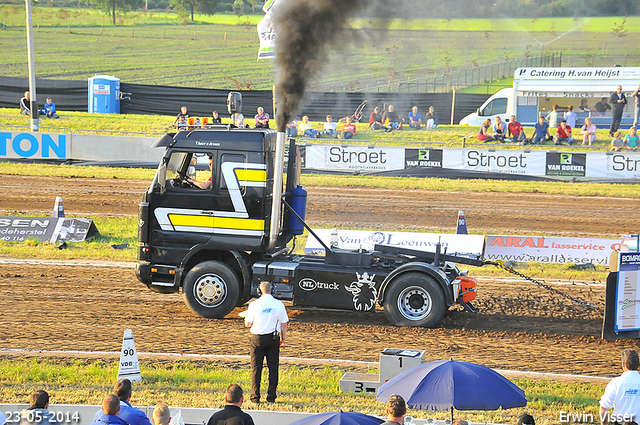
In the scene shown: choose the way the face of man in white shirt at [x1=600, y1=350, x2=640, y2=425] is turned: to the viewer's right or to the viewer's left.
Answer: to the viewer's left

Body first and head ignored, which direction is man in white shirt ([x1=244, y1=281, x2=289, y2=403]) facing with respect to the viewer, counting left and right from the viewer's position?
facing away from the viewer

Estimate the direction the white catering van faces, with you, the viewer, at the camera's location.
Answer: facing to the left of the viewer

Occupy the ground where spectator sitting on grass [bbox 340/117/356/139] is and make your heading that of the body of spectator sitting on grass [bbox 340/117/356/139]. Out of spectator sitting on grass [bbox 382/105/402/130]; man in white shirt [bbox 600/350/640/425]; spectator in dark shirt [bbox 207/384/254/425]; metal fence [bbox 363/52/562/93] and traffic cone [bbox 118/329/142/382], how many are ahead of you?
3

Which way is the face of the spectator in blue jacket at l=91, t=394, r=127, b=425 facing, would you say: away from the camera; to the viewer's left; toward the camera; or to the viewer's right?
away from the camera

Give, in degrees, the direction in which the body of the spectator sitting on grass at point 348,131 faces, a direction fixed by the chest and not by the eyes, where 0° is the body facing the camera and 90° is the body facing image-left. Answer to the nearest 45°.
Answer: approximately 0°

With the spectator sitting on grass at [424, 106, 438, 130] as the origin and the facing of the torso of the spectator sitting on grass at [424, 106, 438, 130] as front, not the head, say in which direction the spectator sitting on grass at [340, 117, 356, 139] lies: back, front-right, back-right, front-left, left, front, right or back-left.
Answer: front-right

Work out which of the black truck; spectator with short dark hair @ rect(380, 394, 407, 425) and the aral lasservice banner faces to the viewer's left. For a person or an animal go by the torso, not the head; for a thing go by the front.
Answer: the black truck

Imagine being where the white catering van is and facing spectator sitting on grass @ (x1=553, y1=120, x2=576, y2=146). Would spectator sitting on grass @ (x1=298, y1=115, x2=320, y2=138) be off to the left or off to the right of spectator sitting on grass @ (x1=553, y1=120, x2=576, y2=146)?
right

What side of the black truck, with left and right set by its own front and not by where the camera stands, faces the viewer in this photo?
left

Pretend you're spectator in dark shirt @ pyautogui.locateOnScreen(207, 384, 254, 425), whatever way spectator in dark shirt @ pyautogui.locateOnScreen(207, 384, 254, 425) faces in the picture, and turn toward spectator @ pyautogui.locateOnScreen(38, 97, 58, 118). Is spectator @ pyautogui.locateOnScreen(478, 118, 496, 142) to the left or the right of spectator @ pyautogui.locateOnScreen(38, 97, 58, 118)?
right

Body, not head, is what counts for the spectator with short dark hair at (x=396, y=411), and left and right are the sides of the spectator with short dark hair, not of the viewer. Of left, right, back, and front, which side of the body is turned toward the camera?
back

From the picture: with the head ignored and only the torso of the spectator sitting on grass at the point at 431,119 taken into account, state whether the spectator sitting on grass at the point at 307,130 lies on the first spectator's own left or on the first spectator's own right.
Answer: on the first spectator's own right

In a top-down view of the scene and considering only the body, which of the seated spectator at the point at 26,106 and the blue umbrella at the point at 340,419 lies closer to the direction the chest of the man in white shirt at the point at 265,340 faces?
the seated spectator

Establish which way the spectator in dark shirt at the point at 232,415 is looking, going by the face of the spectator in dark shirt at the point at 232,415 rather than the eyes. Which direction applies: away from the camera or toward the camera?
away from the camera

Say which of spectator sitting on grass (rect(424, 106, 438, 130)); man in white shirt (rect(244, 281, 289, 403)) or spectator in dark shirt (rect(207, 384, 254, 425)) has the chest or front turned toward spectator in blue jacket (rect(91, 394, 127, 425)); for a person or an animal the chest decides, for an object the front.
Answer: the spectator sitting on grass

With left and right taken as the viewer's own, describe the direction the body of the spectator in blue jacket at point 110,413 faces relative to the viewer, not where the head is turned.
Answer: facing away from the viewer

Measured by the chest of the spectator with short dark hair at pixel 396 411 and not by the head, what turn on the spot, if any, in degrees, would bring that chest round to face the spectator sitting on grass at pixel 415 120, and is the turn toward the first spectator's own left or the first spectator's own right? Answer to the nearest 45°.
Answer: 0° — they already face them
